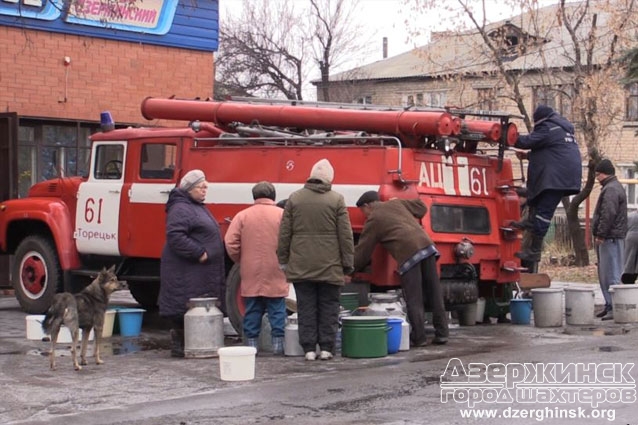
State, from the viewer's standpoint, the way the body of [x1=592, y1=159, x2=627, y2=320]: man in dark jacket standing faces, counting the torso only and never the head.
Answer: to the viewer's left

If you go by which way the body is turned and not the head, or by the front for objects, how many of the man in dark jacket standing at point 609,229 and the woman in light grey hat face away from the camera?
0

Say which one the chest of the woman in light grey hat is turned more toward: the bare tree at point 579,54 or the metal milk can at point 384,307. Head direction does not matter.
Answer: the metal milk can

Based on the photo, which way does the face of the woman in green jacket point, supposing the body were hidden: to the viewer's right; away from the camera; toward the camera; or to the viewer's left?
away from the camera

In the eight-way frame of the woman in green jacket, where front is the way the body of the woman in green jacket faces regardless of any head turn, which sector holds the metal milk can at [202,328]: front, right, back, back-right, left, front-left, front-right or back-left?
left

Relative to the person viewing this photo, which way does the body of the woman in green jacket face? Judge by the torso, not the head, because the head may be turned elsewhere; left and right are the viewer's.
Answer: facing away from the viewer

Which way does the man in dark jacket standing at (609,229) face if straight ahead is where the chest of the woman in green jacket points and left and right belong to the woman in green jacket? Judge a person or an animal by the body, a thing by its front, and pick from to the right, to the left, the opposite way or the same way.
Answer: to the left
